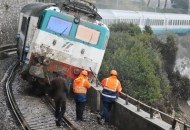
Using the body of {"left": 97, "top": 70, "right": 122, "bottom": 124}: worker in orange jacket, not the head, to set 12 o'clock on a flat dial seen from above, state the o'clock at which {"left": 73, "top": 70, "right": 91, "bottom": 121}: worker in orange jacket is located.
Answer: {"left": 73, "top": 70, "right": 91, "bottom": 121}: worker in orange jacket is roughly at 9 o'clock from {"left": 97, "top": 70, "right": 122, "bottom": 124}: worker in orange jacket.

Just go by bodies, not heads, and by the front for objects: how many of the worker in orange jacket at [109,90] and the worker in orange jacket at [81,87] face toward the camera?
0

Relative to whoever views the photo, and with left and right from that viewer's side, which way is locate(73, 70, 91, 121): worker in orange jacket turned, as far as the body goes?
facing away from the viewer and to the right of the viewer

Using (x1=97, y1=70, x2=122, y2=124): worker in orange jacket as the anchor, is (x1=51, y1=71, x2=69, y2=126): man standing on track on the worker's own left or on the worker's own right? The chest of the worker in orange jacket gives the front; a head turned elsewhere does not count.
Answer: on the worker's own left

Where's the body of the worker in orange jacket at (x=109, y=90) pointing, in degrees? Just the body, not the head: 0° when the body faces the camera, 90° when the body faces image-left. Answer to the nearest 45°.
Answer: approximately 180°

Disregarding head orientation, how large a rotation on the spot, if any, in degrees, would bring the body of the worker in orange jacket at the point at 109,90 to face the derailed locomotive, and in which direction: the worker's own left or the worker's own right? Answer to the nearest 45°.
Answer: approximately 45° to the worker's own left
